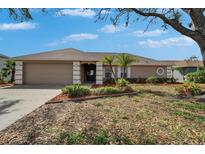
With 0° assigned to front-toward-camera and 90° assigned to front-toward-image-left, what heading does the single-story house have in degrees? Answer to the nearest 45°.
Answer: approximately 0°

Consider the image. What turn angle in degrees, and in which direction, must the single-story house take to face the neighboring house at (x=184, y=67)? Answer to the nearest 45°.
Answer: approximately 135° to its left

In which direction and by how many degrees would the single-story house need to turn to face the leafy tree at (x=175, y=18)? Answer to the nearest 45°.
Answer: approximately 45° to its left

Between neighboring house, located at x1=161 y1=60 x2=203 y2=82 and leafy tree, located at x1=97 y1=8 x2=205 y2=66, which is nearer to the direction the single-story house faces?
the leafy tree

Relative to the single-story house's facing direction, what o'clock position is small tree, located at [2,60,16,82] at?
The small tree is roughly at 4 o'clock from the single-story house.

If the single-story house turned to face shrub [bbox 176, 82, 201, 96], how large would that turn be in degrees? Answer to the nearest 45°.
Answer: approximately 45° to its left

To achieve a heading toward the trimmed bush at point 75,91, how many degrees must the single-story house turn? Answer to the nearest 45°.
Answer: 0° — it already faces it
